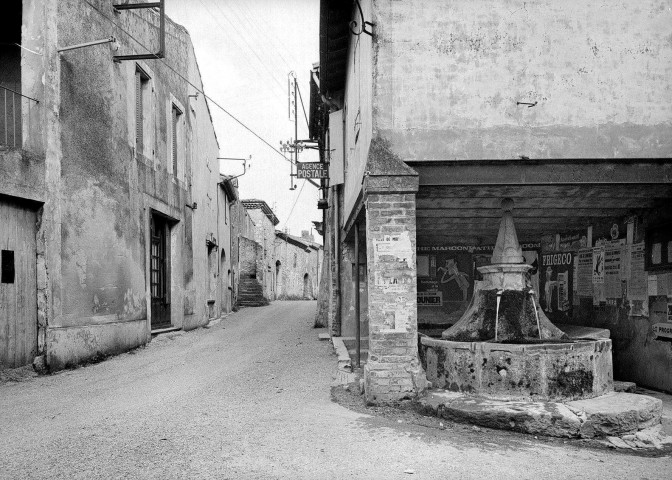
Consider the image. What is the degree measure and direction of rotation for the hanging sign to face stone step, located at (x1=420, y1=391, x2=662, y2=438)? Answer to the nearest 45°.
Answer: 0° — it already faces it

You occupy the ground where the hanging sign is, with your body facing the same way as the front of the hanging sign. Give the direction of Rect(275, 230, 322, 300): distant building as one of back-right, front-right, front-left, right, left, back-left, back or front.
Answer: back

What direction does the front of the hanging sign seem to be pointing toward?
toward the camera

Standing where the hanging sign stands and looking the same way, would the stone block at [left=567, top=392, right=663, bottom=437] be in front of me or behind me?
in front

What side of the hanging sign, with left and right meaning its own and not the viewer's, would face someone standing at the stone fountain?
front

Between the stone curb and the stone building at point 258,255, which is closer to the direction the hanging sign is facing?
the stone curb

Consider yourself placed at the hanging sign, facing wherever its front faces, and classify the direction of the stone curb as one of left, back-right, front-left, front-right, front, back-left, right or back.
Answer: front
